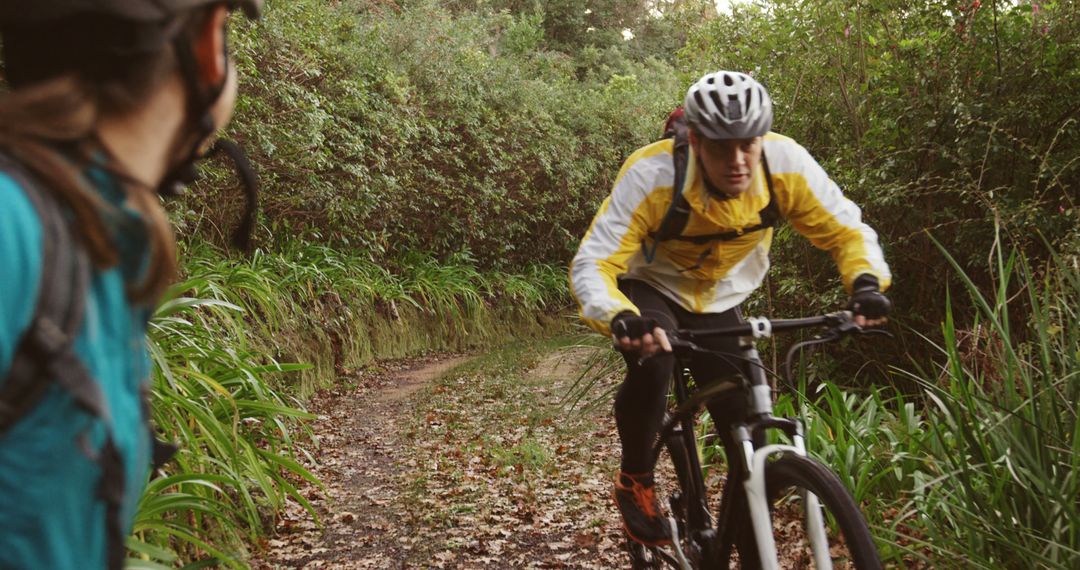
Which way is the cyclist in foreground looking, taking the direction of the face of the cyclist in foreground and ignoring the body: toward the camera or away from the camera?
away from the camera

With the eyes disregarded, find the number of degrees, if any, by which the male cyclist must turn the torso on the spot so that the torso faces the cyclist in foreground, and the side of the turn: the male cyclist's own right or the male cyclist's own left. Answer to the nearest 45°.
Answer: approximately 45° to the male cyclist's own right

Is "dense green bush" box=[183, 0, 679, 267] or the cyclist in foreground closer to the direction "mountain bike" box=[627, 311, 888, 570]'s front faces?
the cyclist in foreground

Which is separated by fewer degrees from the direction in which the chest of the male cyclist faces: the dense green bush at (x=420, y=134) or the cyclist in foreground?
the cyclist in foreground

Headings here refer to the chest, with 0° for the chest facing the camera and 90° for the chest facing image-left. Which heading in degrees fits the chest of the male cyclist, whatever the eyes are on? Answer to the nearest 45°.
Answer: approximately 315°

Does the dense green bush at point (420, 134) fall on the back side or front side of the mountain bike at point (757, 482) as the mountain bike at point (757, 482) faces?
on the back side

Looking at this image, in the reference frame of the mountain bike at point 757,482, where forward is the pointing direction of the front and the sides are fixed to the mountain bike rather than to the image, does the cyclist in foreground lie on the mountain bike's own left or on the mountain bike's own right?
on the mountain bike's own right

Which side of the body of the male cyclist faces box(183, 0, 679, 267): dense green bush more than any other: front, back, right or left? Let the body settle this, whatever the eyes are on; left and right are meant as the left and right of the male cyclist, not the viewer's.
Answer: back

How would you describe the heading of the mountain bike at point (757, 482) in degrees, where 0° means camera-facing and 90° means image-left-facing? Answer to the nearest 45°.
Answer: approximately 315°
